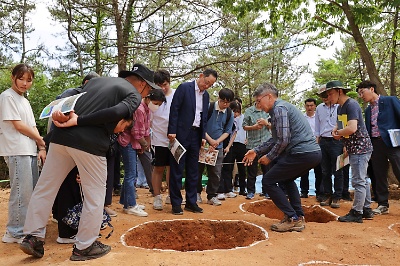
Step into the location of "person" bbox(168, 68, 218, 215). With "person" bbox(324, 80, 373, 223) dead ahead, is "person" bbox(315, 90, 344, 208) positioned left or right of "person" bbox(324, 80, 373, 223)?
left

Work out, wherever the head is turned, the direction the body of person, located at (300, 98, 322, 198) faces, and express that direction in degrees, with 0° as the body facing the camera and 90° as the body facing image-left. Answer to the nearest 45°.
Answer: approximately 0°

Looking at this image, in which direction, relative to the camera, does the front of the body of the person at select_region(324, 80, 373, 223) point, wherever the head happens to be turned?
to the viewer's left

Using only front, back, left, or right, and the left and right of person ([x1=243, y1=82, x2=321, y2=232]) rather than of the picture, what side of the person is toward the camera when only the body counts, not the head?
left

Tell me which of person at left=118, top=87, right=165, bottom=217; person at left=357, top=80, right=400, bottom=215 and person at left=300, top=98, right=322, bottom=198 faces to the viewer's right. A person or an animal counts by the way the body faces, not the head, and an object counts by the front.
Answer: person at left=118, top=87, right=165, bottom=217

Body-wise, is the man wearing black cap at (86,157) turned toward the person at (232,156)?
yes

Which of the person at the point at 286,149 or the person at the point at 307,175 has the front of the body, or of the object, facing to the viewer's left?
the person at the point at 286,149
